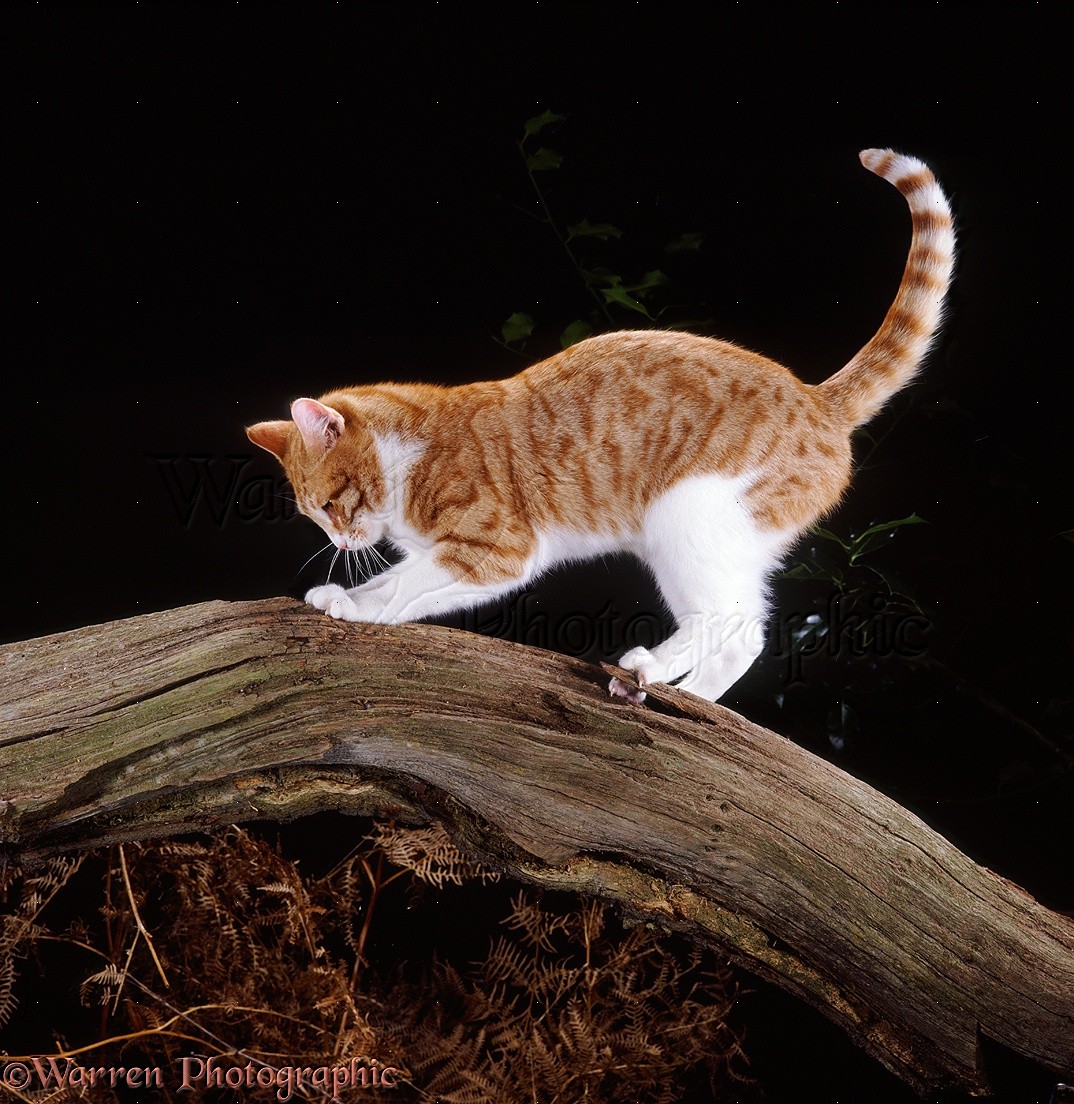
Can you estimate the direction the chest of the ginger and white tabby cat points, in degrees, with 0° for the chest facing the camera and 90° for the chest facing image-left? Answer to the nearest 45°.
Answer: approximately 90°
